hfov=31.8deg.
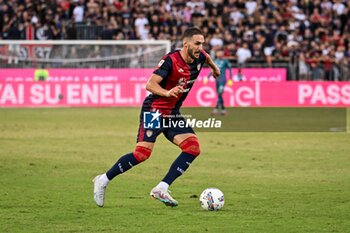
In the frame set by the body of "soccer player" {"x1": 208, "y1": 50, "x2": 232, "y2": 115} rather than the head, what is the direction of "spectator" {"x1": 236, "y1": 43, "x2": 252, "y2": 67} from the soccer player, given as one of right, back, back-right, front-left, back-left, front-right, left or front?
back

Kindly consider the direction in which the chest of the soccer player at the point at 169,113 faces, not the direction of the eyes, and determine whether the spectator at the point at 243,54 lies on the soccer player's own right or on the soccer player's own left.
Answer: on the soccer player's own left

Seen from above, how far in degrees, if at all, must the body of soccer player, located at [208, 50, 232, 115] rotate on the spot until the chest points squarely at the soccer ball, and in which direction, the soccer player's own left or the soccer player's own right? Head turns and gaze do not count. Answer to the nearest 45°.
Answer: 0° — they already face it

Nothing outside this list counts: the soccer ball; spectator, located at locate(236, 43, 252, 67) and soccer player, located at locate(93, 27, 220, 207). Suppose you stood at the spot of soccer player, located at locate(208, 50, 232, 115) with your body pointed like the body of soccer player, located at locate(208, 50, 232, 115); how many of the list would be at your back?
1

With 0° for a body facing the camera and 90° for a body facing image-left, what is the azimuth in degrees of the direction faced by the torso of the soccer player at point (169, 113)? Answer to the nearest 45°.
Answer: approximately 315°

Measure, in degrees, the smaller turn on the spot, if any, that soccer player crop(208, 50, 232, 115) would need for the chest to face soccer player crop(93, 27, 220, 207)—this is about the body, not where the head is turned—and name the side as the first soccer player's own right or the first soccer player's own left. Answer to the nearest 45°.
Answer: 0° — they already face them

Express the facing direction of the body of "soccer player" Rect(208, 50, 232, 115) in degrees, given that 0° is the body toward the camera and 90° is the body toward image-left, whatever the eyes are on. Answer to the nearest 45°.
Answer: approximately 0°

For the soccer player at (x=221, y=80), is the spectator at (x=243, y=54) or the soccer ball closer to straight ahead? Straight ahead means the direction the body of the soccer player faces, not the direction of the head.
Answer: the soccer ball
